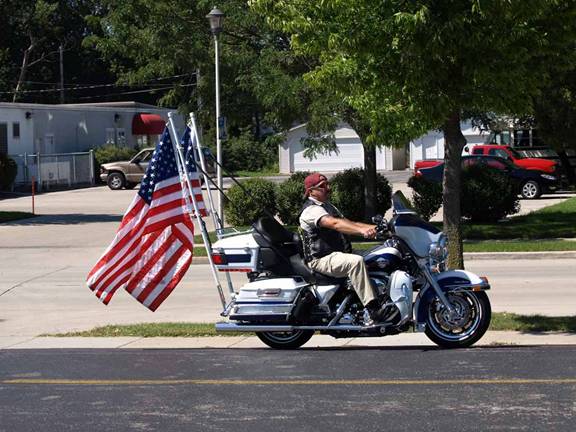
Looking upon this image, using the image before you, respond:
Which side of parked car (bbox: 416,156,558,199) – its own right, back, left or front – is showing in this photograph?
right

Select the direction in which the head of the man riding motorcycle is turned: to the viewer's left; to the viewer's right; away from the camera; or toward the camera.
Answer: to the viewer's right

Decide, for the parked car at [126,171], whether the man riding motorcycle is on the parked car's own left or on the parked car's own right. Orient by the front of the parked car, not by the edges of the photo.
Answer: on the parked car's own left

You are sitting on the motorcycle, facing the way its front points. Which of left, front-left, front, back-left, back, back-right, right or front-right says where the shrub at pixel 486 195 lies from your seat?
left

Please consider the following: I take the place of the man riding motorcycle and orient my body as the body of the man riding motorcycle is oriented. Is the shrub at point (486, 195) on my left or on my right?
on my left

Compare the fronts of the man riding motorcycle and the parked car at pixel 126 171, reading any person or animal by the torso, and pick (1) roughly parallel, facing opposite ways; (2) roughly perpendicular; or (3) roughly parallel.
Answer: roughly parallel, facing opposite ways

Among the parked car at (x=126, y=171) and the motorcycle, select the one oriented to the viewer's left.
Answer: the parked car

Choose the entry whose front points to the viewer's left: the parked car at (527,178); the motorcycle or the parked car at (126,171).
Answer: the parked car at (126,171)

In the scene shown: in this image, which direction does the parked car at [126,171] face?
to the viewer's left

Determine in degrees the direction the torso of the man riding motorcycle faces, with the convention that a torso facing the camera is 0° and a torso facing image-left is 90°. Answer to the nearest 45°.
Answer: approximately 270°

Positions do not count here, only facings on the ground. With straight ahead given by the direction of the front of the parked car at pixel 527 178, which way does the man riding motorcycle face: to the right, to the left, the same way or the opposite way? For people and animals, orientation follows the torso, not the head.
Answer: the same way

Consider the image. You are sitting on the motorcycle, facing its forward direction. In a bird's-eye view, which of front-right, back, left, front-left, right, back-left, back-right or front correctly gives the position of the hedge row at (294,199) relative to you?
left

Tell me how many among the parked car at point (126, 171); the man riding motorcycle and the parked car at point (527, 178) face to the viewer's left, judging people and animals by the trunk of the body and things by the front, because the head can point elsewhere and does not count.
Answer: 1

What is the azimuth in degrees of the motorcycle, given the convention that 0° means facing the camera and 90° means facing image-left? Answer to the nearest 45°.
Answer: approximately 270°
